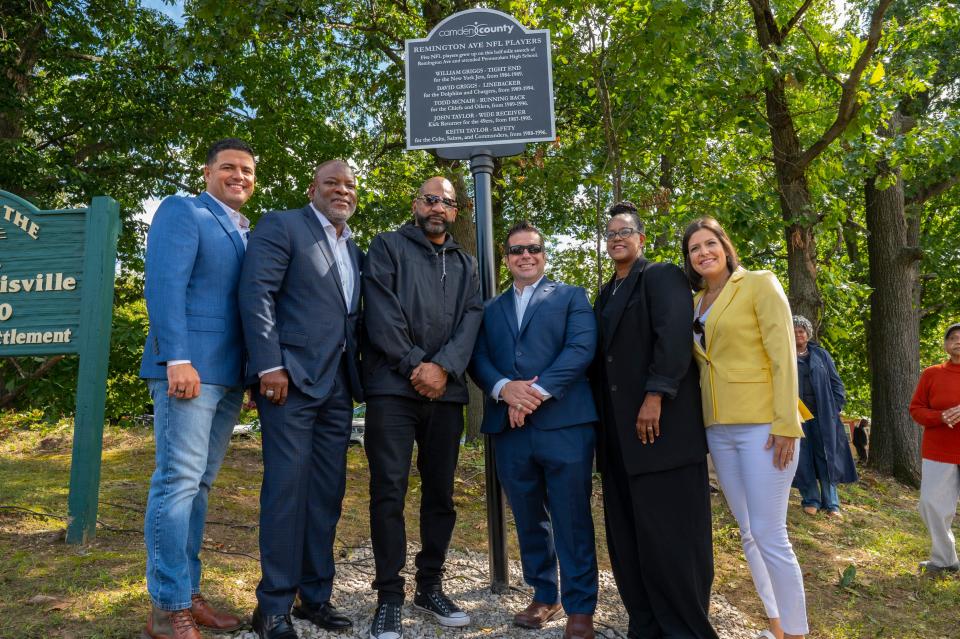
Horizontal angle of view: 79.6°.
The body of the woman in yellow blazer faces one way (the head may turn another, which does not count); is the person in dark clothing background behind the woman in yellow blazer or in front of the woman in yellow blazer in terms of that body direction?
behind

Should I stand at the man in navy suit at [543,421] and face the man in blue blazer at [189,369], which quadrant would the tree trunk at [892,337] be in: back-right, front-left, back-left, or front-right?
back-right

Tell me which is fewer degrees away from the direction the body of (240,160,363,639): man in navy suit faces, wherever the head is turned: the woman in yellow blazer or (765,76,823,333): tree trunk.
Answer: the woman in yellow blazer

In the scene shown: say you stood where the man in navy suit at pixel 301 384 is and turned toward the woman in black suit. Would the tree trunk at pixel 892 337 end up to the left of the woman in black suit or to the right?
left

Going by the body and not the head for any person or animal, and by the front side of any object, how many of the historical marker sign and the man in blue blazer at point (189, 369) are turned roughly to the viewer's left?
0

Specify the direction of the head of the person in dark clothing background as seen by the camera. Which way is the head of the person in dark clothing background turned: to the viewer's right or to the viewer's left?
to the viewer's left

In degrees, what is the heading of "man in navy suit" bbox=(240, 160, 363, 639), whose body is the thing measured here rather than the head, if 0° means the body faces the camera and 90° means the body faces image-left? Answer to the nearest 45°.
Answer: approximately 315°

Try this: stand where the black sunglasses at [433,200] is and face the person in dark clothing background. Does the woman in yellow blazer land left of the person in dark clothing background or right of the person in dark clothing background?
right

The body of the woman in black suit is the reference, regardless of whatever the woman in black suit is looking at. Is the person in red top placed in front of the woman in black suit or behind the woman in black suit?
behind

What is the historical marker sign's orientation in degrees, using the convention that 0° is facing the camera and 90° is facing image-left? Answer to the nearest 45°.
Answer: approximately 0°

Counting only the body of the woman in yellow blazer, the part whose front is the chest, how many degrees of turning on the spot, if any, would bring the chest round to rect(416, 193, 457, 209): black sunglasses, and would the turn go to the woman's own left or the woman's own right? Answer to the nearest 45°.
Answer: approximately 45° to the woman's own right

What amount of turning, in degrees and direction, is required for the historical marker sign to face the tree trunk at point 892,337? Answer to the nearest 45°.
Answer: approximately 135° to its left

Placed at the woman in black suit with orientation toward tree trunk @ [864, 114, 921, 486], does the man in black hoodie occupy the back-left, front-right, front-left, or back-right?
back-left

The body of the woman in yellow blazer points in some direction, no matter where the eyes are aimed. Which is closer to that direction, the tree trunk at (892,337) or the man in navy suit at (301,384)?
the man in navy suit
